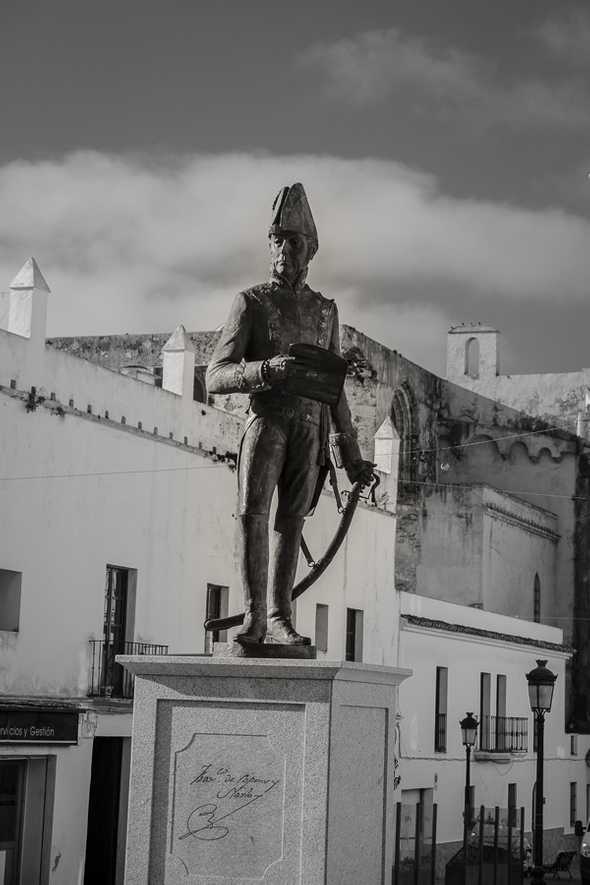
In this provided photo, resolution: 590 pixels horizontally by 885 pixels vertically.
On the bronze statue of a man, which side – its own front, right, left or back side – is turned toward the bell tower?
back

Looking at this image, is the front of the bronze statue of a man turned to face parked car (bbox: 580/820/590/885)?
no

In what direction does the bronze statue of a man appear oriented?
toward the camera

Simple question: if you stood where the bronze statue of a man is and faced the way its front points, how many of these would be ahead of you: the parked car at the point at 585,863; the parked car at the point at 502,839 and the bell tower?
0

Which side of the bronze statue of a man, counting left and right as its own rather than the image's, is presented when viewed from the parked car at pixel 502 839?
back
